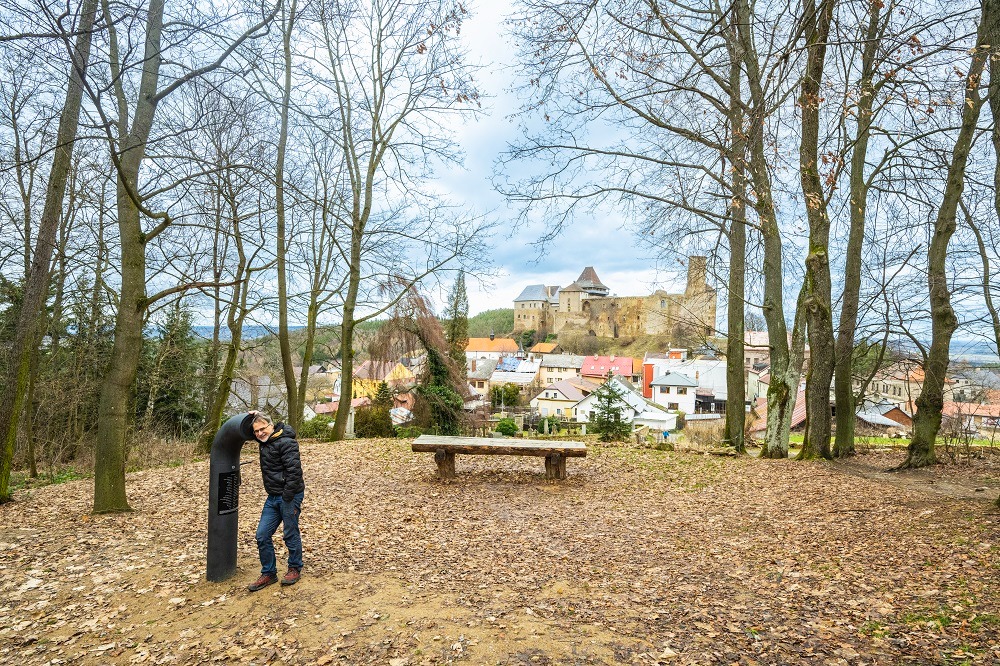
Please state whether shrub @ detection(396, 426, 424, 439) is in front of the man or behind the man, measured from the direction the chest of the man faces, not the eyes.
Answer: behind

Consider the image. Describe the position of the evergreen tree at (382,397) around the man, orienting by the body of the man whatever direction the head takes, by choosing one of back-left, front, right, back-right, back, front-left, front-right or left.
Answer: back-right

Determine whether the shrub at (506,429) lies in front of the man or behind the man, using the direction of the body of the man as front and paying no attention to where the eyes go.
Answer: behind

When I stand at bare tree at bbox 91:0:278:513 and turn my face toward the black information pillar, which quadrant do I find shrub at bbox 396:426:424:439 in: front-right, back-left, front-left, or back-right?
back-left

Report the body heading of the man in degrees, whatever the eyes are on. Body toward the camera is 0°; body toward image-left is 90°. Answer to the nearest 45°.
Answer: approximately 45°

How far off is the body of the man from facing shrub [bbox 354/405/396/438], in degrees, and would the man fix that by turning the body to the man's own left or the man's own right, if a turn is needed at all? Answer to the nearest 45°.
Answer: approximately 135° to the man's own right

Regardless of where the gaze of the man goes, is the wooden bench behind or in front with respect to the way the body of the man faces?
behind

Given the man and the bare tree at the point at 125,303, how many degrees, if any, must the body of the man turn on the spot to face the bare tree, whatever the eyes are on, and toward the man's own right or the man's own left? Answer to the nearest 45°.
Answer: approximately 90° to the man's own right

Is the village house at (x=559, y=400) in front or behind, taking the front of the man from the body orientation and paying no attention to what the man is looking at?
behind

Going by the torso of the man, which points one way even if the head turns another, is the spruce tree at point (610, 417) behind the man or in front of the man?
behind
